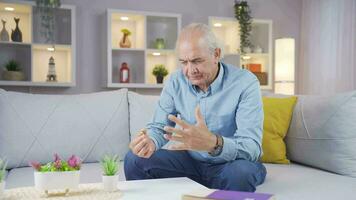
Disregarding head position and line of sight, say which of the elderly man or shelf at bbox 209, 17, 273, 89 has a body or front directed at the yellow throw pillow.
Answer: the shelf

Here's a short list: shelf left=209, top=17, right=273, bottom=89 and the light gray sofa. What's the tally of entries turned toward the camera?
2

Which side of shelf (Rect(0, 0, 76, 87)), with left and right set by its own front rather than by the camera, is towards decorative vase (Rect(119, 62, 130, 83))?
left

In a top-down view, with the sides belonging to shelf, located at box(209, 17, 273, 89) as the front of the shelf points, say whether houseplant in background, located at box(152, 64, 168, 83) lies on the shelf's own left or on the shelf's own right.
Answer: on the shelf's own right

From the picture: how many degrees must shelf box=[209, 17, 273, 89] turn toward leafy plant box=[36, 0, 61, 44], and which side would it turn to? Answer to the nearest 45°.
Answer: approximately 45° to its right

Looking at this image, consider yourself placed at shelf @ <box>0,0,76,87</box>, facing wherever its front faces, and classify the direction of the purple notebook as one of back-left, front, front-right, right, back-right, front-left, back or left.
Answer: front

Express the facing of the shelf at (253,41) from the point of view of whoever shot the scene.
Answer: facing the viewer

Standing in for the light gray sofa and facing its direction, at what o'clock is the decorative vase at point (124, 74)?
The decorative vase is roughly at 6 o'clock from the light gray sofa.

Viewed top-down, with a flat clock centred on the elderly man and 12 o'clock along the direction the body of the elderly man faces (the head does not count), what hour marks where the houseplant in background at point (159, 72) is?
The houseplant in background is roughly at 4 o'clock from the elderly man.

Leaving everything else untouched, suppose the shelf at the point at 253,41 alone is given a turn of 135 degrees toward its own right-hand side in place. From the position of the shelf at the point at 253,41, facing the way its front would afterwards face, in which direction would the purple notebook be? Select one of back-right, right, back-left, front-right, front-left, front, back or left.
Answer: back-left

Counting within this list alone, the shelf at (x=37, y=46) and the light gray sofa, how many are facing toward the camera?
2

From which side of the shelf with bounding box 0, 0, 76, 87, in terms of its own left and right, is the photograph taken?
front

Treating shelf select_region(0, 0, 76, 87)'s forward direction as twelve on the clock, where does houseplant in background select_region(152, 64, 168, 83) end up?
The houseplant in background is roughly at 9 o'clock from the shelf.

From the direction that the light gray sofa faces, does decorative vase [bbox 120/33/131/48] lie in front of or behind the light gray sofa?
behind

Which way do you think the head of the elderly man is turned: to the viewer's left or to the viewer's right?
to the viewer's left

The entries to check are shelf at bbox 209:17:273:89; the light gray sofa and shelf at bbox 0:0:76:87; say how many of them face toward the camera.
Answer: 3
